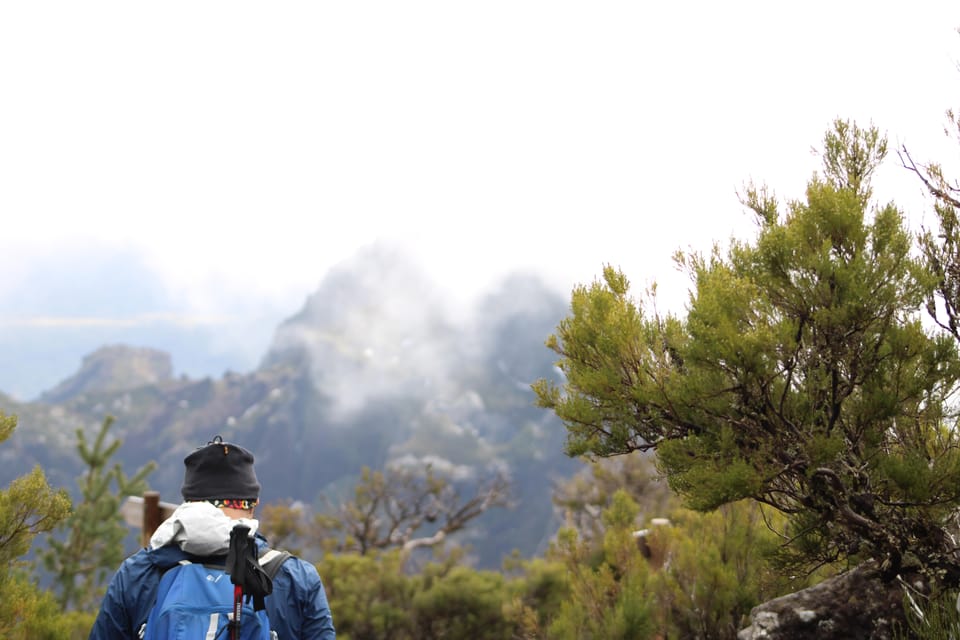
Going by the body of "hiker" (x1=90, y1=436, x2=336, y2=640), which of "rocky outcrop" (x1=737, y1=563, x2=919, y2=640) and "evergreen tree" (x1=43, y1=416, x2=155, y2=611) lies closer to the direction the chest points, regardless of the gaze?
the evergreen tree

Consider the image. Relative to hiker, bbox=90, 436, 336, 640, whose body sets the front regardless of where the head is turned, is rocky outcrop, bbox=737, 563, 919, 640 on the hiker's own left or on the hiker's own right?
on the hiker's own right

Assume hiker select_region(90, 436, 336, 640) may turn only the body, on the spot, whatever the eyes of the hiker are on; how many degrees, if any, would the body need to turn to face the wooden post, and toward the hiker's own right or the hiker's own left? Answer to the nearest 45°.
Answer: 0° — they already face it

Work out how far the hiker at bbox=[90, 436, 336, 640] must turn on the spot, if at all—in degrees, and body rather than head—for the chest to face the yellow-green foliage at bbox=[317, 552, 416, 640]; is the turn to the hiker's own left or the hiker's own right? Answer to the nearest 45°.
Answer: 0° — they already face it

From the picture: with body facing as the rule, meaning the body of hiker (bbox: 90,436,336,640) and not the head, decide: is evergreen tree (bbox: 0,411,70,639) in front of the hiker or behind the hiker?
in front

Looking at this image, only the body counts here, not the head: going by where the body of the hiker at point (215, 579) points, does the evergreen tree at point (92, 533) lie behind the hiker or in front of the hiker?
in front

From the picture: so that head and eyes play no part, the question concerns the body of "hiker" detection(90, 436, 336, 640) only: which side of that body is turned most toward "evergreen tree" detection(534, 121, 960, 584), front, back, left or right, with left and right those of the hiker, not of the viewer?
right

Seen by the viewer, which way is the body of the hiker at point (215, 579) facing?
away from the camera

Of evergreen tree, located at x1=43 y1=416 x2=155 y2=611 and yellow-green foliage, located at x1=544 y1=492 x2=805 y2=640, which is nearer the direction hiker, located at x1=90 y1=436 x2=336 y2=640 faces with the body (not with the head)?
the evergreen tree
